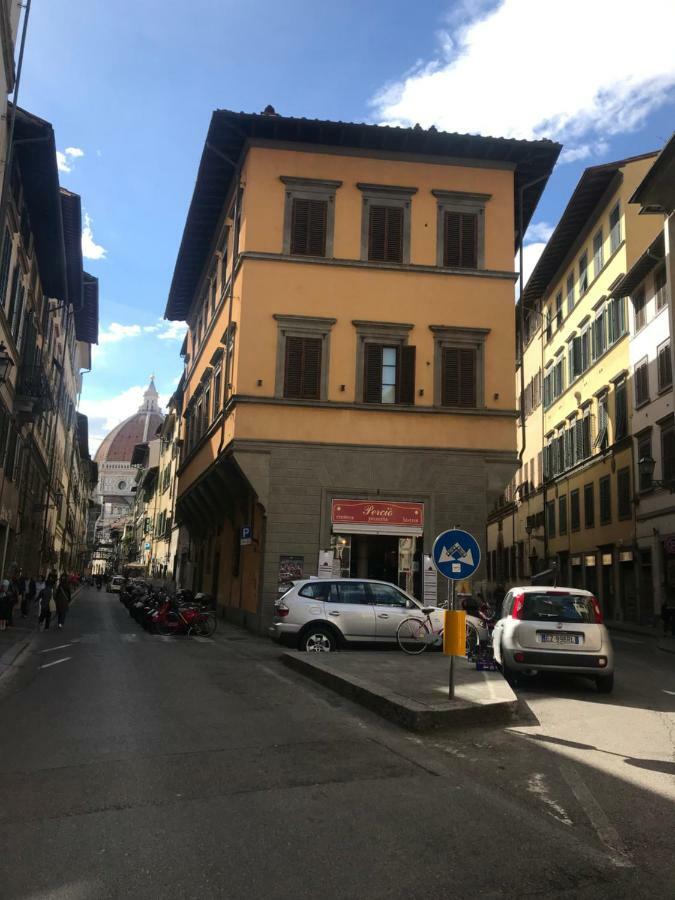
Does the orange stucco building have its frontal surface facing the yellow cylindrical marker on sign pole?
yes

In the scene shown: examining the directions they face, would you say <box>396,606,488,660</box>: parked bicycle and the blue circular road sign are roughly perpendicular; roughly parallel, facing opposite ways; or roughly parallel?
roughly perpendicular

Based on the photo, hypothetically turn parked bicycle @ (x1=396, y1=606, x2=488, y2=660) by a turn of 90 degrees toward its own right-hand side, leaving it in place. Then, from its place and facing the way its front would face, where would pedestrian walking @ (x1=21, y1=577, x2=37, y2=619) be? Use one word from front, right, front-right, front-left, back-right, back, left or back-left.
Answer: back-right

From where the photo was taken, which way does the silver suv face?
to the viewer's right

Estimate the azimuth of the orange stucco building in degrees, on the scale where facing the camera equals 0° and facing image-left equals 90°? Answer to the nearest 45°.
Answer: approximately 0°

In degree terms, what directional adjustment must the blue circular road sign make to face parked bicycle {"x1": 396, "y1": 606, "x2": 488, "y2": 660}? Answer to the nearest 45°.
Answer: approximately 180°

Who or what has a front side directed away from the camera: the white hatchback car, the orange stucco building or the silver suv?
the white hatchback car

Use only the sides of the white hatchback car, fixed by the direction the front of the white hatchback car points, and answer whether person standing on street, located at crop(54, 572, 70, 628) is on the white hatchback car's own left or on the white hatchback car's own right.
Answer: on the white hatchback car's own left

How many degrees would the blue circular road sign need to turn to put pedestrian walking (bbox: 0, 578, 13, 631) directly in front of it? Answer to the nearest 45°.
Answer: approximately 135° to its right

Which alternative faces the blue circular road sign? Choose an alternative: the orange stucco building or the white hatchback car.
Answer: the orange stucco building

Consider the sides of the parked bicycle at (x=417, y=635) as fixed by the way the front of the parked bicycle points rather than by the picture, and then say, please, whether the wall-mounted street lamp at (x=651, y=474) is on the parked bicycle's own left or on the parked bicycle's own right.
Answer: on the parked bicycle's own left

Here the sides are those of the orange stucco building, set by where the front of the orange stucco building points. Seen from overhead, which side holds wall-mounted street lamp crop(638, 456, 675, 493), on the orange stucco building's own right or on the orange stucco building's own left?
on the orange stucco building's own left

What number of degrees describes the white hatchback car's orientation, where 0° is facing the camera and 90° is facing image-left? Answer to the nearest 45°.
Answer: approximately 180°

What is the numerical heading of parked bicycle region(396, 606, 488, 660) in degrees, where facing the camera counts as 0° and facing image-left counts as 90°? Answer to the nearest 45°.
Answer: approximately 270°

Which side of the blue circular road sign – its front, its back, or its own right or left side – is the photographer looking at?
front

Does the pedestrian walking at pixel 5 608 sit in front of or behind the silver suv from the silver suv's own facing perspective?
behind
